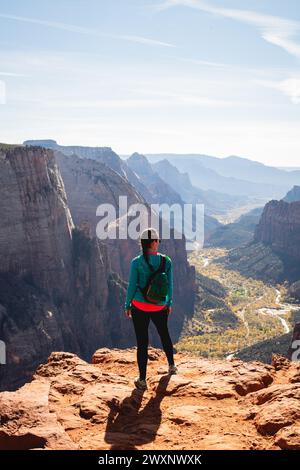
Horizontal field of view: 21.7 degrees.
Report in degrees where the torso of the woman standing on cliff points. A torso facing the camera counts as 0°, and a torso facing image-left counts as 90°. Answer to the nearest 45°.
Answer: approximately 180°
